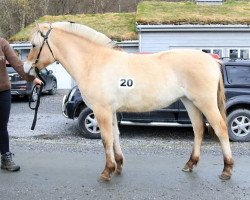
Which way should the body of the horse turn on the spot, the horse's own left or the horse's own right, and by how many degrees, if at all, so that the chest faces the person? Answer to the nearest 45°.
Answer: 0° — it already faces them

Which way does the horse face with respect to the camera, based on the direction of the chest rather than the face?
to the viewer's left
